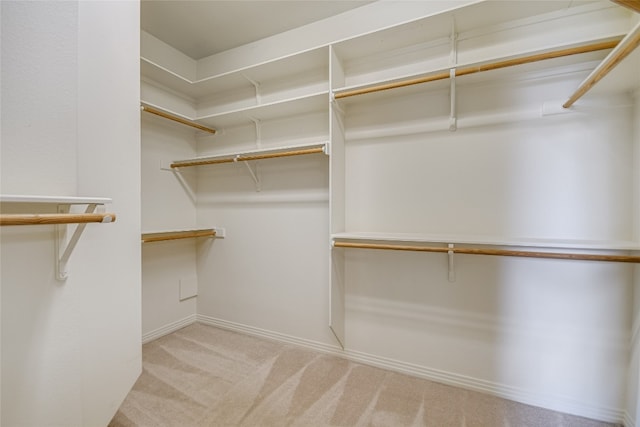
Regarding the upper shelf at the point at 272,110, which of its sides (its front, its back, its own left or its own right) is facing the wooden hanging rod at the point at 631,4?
left

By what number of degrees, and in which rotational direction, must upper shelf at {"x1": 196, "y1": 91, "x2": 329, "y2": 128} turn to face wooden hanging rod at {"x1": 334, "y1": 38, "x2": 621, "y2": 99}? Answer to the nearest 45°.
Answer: approximately 90° to its left

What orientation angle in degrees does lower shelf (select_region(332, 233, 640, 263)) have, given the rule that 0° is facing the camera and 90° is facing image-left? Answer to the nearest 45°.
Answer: approximately 45°

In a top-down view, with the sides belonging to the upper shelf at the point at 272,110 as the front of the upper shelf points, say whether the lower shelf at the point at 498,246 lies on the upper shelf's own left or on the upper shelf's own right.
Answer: on the upper shelf's own left

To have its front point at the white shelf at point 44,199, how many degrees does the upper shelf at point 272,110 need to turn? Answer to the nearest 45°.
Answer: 0° — it already faces it

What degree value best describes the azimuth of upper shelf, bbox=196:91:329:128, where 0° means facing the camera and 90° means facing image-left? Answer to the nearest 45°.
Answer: approximately 45°
